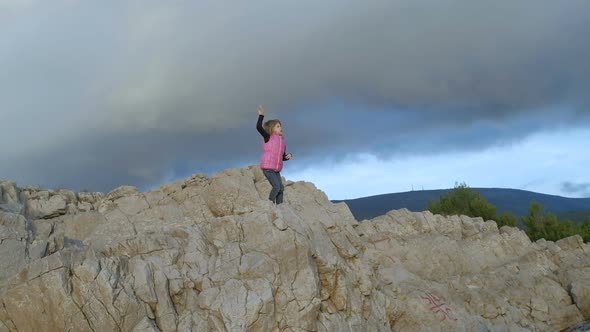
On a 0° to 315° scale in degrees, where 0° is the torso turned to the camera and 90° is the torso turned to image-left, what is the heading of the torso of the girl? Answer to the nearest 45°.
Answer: approximately 315°
